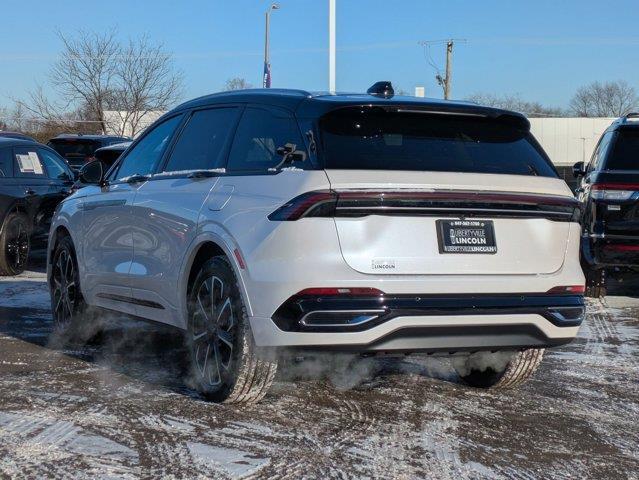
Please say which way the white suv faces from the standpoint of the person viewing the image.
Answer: facing away from the viewer and to the left of the viewer

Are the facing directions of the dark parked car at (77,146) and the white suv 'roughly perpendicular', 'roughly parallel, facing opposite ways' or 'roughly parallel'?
roughly perpendicular

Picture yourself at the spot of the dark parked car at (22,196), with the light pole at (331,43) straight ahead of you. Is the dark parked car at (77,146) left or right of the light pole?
left

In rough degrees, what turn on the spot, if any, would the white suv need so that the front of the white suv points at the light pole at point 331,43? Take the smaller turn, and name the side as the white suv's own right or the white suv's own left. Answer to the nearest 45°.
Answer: approximately 45° to the white suv's own right

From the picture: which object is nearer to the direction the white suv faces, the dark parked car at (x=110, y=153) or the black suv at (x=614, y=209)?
the dark parked car
